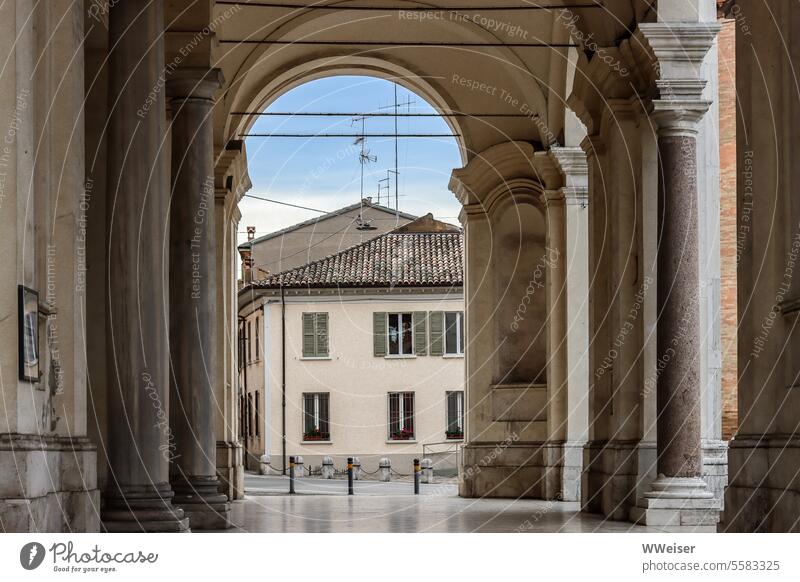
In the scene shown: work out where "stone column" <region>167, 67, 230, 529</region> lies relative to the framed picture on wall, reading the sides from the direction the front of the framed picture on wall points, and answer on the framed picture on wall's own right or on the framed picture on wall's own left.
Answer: on the framed picture on wall's own left

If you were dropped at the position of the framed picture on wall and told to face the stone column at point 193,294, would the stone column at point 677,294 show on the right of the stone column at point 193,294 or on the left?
right

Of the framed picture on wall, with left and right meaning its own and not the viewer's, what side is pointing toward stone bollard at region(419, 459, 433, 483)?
left

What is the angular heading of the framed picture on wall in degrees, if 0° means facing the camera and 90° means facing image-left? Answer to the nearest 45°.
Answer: approximately 270°

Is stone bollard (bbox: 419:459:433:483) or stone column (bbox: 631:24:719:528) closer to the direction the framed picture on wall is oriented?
the stone column

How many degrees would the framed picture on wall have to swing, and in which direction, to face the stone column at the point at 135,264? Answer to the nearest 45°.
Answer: approximately 90° to its left

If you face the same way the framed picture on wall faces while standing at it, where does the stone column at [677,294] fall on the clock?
The stone column is roughly at 11 o'clock from the framed picture on wall.
